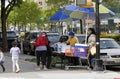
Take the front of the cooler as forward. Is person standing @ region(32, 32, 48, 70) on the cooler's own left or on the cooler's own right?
on the cooler's own right

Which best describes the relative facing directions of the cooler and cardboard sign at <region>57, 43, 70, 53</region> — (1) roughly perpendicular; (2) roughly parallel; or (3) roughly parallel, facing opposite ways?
roughly parallel

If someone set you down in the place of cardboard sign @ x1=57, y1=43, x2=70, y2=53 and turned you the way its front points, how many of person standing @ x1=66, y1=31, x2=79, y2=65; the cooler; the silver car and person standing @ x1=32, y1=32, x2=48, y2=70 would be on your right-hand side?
1

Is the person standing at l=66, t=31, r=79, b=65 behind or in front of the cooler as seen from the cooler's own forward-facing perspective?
behind

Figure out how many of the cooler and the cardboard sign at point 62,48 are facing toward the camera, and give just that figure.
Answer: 2

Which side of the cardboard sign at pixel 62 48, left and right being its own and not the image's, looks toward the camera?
front

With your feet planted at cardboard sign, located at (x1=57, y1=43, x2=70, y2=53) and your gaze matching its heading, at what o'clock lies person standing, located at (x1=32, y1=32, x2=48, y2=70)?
The person standing is roughly at 3 o'clock from the cardboard sign.

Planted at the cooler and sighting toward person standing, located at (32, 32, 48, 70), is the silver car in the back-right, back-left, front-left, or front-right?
back-right
